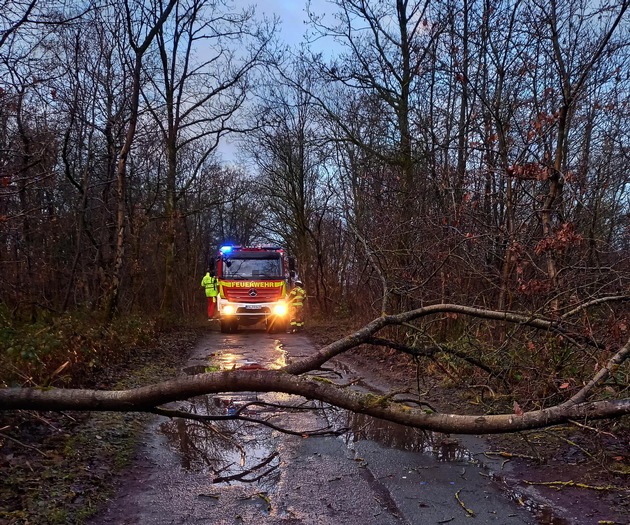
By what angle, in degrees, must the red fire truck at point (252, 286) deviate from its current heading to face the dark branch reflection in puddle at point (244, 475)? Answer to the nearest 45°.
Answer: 0° — it already faces it

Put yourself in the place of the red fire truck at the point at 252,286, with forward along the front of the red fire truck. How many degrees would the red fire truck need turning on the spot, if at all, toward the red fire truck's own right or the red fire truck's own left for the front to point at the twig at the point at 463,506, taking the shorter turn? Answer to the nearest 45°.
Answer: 0° — it already faces it

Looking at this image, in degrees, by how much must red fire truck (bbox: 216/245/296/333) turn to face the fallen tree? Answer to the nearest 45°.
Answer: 0° — it already faces it

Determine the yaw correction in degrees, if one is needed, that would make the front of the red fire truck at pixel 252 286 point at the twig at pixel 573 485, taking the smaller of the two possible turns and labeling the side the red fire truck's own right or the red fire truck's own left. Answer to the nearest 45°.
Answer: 0° — it already faces it

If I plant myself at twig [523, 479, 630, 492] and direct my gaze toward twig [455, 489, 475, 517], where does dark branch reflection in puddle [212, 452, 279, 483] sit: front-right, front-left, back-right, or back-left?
front-right

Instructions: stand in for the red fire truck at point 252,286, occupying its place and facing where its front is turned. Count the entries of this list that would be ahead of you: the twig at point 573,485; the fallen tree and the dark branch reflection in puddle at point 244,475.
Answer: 3

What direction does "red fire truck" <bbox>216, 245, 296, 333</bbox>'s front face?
toward the camera

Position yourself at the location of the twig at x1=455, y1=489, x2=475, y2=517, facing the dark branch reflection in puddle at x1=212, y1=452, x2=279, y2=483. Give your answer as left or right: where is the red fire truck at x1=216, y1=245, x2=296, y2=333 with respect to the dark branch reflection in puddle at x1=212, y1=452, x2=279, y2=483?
right

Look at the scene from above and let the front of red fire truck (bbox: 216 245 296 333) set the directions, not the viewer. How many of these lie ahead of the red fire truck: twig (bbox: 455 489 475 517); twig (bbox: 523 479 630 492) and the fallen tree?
3
